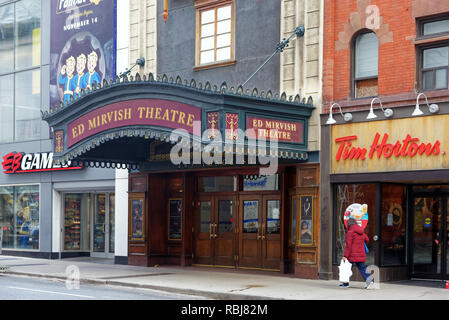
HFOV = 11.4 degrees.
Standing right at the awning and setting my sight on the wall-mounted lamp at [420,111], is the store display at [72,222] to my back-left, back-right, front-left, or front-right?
back-left

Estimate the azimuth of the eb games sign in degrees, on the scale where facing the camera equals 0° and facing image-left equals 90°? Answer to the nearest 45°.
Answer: approximately 0°

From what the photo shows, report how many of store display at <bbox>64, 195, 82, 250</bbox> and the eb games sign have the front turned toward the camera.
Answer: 2
